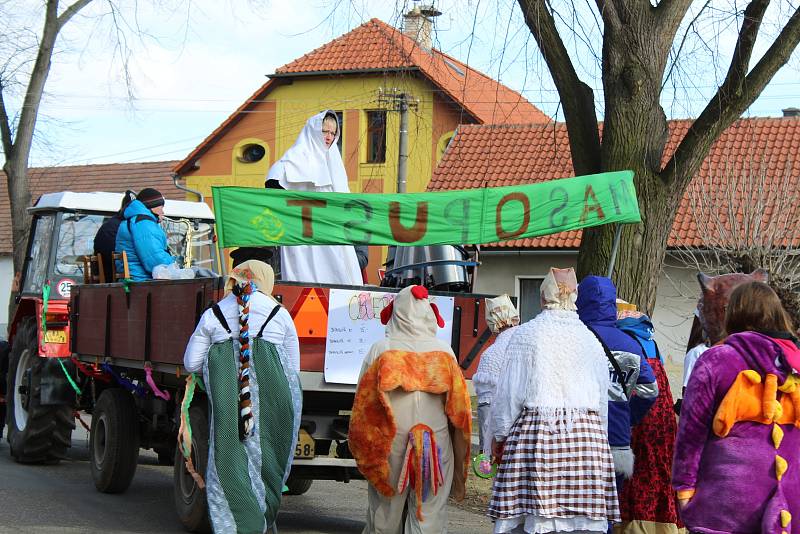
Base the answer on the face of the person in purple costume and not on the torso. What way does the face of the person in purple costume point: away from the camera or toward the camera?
away from the camera

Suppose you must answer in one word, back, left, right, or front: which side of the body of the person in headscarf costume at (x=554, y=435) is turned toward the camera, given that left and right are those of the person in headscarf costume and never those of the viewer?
back

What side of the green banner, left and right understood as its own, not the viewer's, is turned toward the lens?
back

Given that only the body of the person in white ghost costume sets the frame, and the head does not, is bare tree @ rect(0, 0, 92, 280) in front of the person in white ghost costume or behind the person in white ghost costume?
behind

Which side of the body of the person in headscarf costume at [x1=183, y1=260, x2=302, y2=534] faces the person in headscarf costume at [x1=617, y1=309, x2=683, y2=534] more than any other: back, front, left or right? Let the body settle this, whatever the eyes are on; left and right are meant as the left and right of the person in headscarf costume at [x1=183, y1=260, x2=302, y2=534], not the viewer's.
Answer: right

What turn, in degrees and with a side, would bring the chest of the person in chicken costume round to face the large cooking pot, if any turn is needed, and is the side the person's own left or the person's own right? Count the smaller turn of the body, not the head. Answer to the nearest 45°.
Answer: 0° — they already face it

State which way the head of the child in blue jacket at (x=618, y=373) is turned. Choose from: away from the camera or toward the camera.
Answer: away from the camera

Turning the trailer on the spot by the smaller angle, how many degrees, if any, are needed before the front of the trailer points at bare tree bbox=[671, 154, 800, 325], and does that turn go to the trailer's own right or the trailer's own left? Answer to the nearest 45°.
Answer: approximately 90° to the trailer's own right

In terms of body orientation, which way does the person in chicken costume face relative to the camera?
away from the camera
